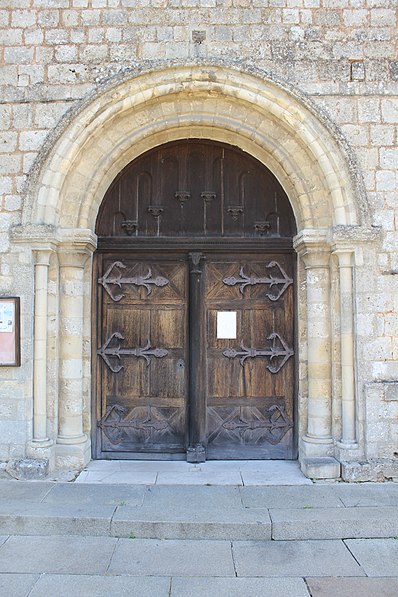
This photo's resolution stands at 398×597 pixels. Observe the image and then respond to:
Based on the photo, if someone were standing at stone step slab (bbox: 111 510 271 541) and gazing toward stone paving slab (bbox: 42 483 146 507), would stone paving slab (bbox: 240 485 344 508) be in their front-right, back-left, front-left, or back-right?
back-right

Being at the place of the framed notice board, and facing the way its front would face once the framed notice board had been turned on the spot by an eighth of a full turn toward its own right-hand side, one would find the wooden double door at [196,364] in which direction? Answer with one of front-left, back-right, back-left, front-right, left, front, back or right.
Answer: back-left

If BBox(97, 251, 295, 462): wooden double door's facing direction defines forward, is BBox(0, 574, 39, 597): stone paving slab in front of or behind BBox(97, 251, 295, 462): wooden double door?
in front

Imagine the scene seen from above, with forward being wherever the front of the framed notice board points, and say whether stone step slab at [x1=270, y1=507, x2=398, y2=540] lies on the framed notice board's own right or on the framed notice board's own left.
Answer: on the framed notice board's own left

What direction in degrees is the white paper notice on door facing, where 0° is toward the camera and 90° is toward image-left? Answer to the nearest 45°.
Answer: approximately 0°

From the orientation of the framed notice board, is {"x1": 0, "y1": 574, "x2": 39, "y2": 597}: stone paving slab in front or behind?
in front

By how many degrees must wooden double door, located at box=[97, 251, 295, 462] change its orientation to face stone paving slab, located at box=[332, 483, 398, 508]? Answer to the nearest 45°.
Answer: approximately 45° to its left

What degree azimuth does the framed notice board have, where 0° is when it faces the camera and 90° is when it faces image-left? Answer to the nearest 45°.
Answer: approximately 0°

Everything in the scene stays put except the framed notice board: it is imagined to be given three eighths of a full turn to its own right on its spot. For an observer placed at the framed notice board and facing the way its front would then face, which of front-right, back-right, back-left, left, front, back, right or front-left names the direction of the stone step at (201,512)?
back

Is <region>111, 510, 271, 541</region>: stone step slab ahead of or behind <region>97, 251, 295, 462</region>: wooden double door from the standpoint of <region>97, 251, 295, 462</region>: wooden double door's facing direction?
ahead

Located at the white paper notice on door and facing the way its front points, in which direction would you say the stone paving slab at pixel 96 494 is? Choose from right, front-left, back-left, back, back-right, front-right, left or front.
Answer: front-right

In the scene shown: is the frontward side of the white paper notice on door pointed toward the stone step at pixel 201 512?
yes

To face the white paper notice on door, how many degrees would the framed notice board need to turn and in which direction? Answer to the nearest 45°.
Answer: approximately 90° to its left

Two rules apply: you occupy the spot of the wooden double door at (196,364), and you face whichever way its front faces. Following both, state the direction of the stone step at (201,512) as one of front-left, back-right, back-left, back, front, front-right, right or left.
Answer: front
